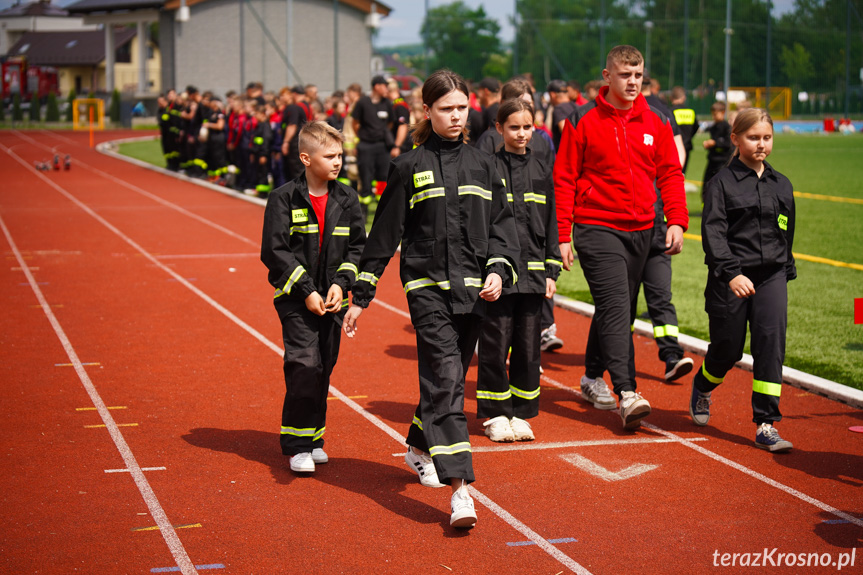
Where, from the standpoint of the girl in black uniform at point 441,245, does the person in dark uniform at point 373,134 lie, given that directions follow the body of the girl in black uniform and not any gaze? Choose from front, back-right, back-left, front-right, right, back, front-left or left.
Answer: back

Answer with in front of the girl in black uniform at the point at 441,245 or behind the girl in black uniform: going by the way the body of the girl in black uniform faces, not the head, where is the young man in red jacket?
behind

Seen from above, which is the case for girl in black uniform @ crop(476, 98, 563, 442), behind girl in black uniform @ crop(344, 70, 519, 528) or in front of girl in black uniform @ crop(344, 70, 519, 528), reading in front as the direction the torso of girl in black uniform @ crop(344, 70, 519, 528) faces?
behind

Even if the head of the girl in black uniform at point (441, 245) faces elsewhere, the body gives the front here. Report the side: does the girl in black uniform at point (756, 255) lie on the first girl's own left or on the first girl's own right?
on the first girl's own left

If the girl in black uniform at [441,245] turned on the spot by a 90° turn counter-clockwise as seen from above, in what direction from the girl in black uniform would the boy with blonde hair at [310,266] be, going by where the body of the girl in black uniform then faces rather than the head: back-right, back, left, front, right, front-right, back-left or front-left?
back-left

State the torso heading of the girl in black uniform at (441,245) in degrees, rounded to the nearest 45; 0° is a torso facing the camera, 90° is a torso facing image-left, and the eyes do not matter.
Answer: approximately 0°

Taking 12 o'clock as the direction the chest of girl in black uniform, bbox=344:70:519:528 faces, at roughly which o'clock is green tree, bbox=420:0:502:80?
The green tree is roughly at 6 o'clock from the girl in black uniform.
